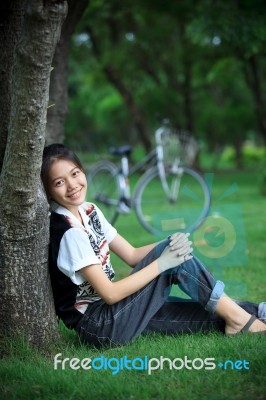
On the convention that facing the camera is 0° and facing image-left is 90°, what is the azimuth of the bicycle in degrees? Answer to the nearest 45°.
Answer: approximately 315°

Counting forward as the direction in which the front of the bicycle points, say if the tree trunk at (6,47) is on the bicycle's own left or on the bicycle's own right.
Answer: on the bicycle's own right

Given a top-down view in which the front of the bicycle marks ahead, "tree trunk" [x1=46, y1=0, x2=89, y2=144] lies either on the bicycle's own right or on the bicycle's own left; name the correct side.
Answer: on the bicycle's own right

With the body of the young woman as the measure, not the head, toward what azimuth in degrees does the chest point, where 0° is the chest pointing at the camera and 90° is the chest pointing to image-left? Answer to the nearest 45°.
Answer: approximately 270°
